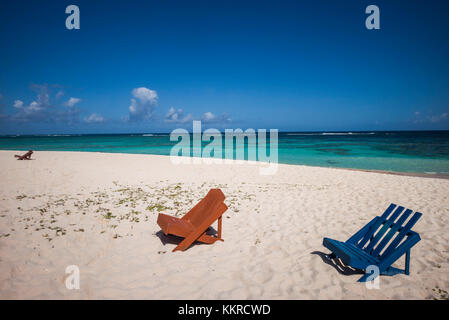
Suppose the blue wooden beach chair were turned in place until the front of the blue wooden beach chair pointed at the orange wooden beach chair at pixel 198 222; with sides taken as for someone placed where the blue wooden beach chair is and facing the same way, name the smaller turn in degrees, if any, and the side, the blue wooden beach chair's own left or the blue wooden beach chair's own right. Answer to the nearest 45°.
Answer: approximately 45° to the blue wooden beach chair's own right

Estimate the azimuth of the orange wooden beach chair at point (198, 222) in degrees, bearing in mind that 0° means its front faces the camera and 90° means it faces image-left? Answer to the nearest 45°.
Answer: approximately 45°

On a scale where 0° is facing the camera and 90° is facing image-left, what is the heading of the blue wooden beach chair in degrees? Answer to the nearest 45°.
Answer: approximately 45°

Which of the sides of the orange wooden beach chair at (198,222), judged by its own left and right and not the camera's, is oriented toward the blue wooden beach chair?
left

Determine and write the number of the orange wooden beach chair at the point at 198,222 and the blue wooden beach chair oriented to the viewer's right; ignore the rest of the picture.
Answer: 0
